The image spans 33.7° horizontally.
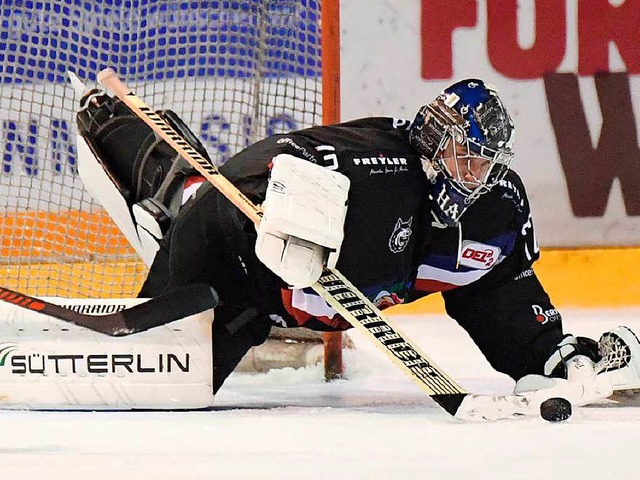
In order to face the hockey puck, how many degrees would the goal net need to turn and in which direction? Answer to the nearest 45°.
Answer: approximately 45° to its left

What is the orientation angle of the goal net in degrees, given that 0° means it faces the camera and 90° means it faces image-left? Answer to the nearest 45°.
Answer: approximately 0°

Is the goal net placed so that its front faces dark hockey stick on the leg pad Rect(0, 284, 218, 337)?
yes
